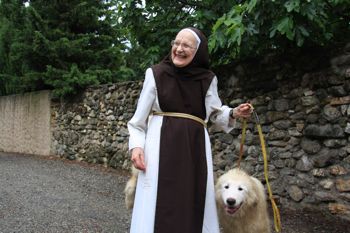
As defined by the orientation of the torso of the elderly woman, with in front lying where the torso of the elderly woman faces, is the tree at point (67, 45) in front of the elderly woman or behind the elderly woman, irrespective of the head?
behind

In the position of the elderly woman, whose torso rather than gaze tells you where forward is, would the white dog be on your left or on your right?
on your left

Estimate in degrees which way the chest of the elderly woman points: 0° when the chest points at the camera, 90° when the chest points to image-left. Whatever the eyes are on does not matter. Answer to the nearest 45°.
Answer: approximately 0°
